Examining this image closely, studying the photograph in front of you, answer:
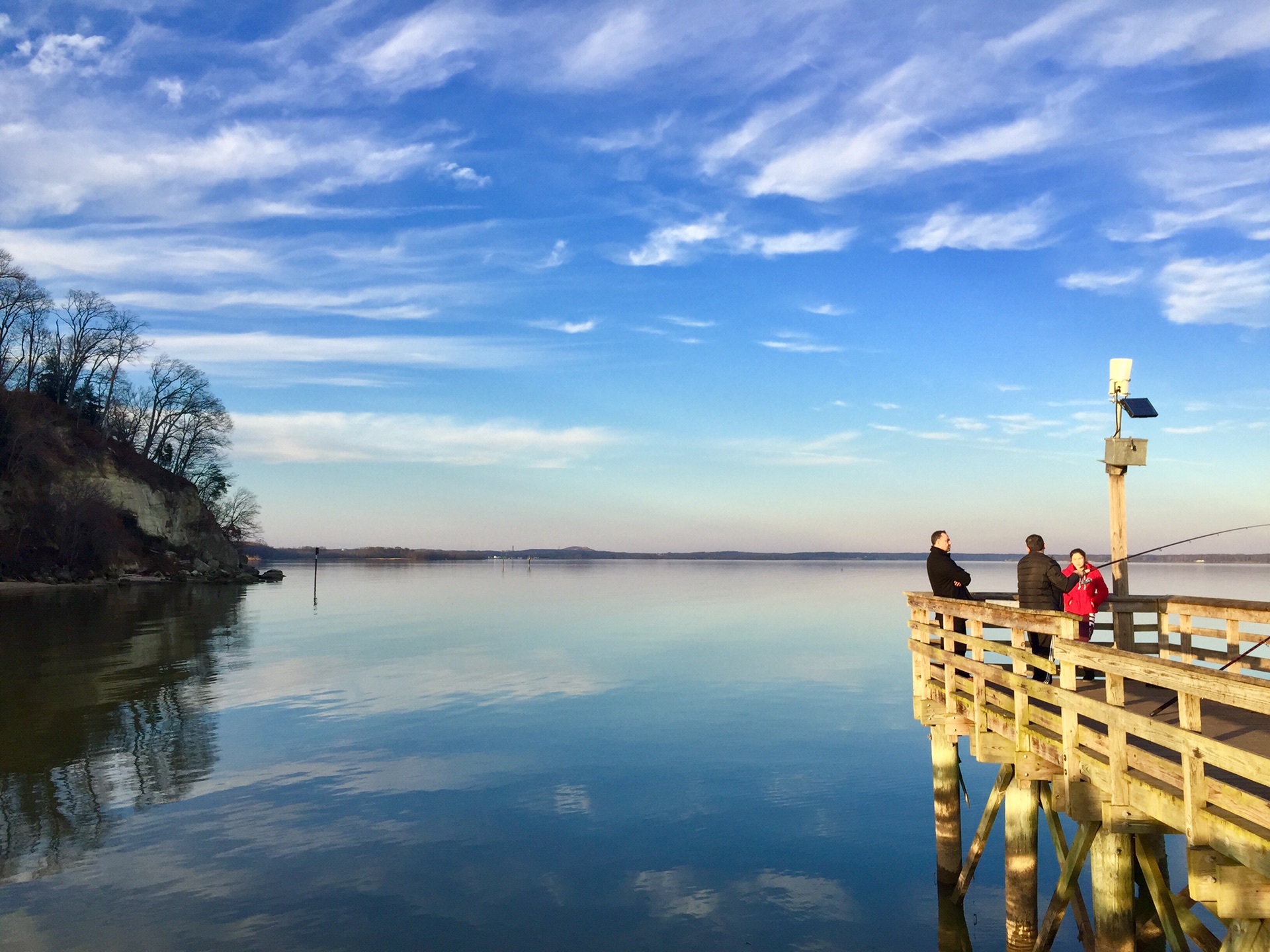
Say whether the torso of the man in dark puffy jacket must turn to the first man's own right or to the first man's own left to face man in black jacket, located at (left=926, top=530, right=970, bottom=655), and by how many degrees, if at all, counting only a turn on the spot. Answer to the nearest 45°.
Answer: approximately 90° to the first man's own left

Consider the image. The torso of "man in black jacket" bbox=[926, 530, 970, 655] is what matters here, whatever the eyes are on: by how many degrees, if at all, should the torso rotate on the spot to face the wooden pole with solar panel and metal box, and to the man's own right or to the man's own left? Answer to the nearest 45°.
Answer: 0° — they already face it

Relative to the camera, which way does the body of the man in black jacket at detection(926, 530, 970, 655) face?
to the viewer's right

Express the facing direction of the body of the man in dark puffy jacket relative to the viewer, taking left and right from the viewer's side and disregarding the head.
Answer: facing away from the viewer and to the right of the viewer

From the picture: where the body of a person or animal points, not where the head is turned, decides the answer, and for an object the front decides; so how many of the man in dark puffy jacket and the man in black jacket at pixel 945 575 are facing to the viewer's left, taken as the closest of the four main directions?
0

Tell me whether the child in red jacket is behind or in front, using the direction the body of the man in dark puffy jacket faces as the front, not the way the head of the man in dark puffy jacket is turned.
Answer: in front
